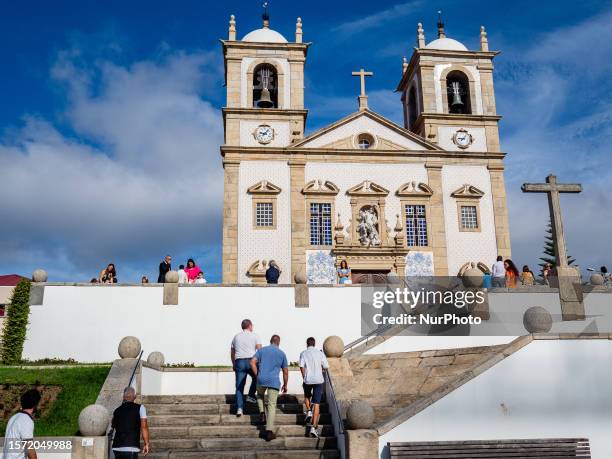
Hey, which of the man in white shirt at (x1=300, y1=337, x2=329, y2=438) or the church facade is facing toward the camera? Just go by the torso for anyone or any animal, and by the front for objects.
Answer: the church facade

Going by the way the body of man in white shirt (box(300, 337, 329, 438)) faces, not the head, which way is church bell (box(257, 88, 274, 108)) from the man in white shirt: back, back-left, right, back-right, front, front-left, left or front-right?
front

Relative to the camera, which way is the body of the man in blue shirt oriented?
away from the camera

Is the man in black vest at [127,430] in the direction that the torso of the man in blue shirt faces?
no

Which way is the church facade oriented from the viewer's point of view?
toward the camera

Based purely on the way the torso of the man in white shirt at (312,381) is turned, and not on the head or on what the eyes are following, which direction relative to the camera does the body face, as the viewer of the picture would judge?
away from the camera

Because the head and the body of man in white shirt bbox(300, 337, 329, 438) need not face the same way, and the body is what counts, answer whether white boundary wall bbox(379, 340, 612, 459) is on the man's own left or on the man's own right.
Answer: on the man's own right

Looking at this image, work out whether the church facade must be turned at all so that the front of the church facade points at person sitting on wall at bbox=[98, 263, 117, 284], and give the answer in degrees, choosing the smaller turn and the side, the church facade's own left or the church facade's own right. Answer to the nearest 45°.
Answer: approximately 45° to the church facade's own right

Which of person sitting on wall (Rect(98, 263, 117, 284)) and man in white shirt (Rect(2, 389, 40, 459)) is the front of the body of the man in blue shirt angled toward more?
the person sitting on wall

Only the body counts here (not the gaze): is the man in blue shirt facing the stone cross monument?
no

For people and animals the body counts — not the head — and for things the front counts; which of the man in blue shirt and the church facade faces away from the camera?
the man in blue shirt

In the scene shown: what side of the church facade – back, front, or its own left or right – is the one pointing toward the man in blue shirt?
front

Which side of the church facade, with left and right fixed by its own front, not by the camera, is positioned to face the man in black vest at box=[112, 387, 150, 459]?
front

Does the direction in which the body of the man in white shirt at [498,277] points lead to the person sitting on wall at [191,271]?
no

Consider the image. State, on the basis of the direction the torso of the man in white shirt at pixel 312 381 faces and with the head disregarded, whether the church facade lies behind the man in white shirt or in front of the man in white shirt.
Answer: in front
